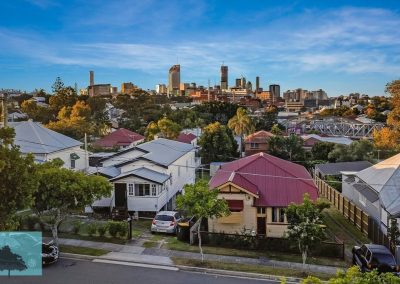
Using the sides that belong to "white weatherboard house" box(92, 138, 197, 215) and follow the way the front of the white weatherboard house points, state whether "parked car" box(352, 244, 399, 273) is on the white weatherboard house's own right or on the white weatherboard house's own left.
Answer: on the white weatherboard house's own left

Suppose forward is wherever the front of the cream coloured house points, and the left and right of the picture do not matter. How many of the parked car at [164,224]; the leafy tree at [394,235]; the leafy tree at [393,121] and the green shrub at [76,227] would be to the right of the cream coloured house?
2

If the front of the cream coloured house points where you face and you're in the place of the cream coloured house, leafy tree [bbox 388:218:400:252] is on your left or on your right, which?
on your left

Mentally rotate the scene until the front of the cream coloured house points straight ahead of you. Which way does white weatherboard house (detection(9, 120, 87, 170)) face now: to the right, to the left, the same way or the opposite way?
the same way

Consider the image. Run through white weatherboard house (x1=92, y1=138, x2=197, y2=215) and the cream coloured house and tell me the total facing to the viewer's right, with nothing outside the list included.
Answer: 0

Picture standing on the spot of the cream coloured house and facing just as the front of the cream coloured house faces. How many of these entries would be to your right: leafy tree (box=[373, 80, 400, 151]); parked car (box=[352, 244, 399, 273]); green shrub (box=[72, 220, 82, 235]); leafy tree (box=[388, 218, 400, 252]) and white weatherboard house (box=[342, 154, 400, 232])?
1

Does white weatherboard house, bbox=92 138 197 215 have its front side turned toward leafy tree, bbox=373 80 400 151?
no

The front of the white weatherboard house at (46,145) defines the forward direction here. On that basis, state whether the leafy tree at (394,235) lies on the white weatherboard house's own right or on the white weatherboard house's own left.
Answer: on the white weatherboard house's own left

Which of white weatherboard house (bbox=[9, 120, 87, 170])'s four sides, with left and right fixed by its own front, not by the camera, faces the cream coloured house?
left

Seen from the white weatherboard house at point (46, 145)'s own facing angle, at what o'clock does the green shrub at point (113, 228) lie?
The green shrub is roughly at 10 o'clock from the white weatherboard house.

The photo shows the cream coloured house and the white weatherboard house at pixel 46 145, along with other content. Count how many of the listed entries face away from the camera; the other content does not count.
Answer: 0

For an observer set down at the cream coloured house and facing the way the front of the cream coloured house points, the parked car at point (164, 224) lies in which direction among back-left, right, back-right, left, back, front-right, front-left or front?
right

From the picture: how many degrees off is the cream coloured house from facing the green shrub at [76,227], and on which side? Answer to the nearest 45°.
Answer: approximately 90° to its right

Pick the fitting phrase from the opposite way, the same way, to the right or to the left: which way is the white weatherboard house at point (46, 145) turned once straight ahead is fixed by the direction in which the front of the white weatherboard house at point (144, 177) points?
the same way

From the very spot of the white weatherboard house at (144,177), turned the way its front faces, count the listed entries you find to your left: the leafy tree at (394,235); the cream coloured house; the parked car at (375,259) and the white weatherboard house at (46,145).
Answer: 3

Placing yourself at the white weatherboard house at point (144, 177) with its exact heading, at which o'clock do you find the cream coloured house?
The cream coloured house is roughly at 9 o'clock from the white weatherboard house.

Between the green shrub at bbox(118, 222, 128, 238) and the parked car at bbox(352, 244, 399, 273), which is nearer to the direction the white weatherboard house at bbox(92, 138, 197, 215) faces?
the green shrub

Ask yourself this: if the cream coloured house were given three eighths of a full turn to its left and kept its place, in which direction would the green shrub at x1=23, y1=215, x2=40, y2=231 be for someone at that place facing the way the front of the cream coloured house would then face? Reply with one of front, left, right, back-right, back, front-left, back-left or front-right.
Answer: back-left

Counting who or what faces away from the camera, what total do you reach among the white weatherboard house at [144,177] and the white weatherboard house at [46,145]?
0

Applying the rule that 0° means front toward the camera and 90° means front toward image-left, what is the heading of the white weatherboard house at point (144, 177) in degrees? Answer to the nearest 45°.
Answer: approximately 45°

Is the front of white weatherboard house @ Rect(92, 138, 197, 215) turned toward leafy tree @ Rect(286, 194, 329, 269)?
no

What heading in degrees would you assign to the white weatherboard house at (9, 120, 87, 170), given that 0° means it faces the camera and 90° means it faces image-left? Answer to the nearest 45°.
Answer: approximately 45°

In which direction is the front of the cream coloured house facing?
toward the camera

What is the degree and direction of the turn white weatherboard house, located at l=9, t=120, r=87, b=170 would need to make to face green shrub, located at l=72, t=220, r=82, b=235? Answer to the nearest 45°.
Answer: approximately 45° to its left
